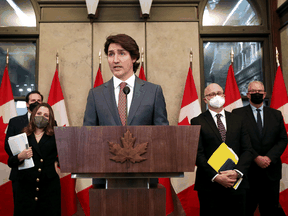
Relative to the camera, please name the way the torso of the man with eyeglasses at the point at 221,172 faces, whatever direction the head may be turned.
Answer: toward the camera

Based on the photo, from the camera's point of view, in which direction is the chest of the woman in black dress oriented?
toward the camera

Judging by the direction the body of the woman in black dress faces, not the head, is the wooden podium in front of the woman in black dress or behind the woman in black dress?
in front

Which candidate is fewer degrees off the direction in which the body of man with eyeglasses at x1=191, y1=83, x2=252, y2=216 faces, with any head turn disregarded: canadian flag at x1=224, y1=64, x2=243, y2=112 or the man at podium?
the man at podium

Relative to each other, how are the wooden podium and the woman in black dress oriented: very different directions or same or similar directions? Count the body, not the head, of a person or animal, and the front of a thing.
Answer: same or similar directions

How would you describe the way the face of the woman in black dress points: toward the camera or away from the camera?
toward the camera

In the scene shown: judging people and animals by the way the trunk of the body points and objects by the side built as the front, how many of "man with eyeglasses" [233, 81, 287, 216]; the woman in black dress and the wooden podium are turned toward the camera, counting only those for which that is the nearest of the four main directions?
3

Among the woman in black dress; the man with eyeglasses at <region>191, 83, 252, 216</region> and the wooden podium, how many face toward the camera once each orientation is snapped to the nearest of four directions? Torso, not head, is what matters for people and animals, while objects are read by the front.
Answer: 3

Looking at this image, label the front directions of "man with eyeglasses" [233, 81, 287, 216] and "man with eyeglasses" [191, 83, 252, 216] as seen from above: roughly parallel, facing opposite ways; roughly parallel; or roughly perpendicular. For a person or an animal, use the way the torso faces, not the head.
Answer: roughly parallel

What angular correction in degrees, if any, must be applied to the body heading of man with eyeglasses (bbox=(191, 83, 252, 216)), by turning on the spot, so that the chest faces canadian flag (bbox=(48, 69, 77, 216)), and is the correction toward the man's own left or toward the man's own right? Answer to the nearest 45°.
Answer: approximately 90° to the man's own right

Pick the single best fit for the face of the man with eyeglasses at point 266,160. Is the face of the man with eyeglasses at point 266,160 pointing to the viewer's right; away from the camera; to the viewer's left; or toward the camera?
toward the camera

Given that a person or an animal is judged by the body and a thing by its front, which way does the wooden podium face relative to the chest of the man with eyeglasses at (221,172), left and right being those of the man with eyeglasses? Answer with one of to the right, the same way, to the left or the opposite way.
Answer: the same way

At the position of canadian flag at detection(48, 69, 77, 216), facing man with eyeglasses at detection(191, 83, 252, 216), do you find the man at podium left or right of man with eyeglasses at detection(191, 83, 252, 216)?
right

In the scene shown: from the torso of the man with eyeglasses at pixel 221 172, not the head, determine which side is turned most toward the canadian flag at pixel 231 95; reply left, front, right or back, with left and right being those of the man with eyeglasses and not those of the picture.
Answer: back

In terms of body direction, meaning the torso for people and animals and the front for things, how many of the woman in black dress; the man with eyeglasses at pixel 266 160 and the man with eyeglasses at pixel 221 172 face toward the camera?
3

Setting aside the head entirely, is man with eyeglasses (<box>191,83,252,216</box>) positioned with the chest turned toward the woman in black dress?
no
